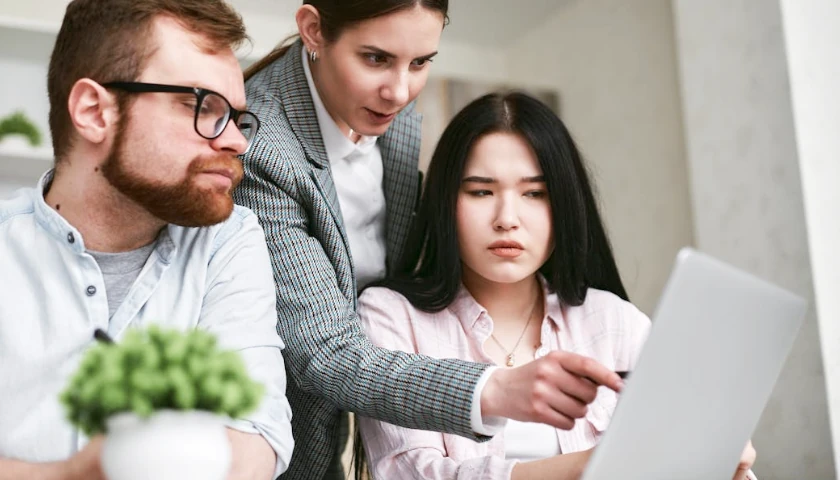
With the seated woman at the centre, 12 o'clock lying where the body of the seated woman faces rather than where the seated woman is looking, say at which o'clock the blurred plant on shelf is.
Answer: The blurred plant on shelf is roughly at 4 o'clock from the seated woman.

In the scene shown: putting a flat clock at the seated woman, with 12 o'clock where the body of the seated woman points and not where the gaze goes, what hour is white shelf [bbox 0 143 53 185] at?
The white shelf is roughly at 4 o'clock from the seated woman.

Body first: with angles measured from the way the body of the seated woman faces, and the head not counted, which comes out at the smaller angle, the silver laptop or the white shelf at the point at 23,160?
the silver laptop

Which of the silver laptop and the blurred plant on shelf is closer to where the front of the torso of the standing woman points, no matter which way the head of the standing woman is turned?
the silver laptop

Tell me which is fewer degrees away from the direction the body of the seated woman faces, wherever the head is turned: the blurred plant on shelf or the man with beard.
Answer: the man with beard

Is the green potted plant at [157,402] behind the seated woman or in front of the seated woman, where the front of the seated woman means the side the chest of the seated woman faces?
in front

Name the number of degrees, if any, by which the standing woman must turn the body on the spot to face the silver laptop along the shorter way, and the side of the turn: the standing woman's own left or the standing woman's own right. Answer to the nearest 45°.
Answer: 0° — they already face it

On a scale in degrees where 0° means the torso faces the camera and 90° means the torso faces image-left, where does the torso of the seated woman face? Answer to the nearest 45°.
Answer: approximately 0°

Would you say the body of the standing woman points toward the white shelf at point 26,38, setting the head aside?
no

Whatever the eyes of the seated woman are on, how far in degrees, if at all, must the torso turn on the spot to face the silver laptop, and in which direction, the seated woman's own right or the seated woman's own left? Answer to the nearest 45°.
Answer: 0° — they already face it

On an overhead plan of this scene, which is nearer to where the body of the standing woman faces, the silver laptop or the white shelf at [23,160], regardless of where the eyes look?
the silver laptop

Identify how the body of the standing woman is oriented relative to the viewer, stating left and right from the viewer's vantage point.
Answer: facing the viewer and to the right of the viewer

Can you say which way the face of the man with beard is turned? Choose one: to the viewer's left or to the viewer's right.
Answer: to the viewer's right

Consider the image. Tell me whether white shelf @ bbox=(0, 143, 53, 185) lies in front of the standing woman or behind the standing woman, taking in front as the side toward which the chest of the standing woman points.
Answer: behind

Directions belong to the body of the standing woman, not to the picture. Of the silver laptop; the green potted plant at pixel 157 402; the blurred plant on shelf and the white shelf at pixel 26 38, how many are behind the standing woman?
2

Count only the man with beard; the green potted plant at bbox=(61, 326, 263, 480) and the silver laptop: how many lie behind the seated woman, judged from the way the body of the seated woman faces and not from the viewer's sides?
0

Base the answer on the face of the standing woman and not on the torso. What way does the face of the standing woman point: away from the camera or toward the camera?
toward the camera

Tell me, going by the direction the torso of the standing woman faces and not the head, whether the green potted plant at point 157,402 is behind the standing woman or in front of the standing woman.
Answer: in front
